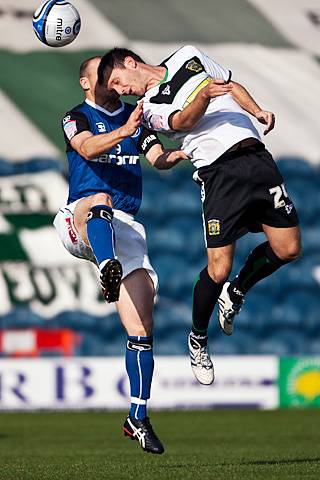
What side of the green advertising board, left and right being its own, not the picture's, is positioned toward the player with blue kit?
front

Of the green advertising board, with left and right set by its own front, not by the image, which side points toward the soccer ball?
front

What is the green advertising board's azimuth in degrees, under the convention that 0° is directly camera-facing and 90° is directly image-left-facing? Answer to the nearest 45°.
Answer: approximately 0°

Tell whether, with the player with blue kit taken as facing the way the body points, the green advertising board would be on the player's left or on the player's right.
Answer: on the player's left

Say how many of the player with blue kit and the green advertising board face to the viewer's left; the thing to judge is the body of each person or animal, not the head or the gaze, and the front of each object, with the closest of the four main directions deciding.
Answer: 0
